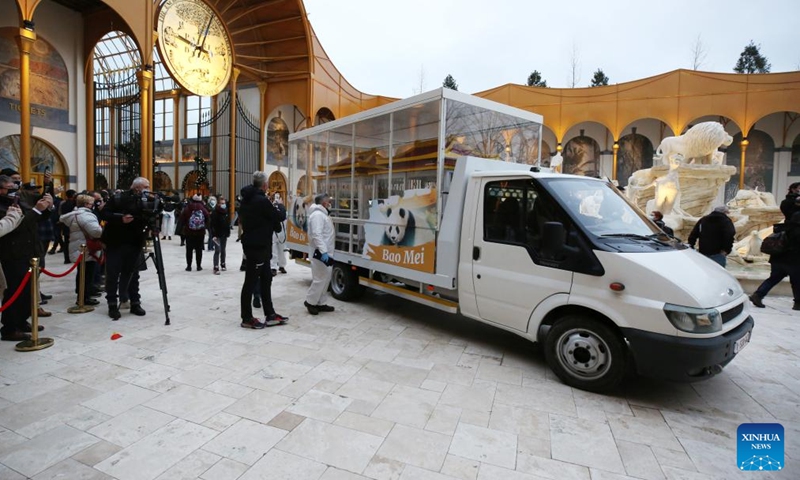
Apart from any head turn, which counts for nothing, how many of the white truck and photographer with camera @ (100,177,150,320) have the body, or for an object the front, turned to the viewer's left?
0

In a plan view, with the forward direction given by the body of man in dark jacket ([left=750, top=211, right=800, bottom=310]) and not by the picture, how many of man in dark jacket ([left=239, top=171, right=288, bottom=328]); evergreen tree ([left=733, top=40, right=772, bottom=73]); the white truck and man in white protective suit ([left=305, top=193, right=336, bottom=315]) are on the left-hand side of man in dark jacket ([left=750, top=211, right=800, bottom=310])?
1

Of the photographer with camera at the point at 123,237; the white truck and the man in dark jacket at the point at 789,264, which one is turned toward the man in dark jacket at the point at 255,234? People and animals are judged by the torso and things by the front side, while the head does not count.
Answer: the photographer with camera

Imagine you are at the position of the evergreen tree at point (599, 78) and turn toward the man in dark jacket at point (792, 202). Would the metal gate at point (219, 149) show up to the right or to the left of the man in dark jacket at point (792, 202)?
right

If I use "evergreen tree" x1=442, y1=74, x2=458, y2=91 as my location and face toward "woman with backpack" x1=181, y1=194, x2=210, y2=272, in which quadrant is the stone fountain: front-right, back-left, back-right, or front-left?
front-left

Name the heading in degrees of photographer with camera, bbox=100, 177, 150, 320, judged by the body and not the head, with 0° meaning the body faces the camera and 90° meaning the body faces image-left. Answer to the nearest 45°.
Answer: approximately 315°
